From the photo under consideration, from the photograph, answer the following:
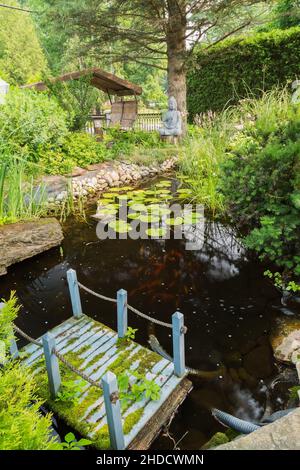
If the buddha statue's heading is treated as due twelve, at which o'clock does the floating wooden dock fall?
The floating wooden dock is roughly at 12 o'clock from the buddha statue.

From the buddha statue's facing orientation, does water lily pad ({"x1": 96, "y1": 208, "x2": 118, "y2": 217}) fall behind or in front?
in front

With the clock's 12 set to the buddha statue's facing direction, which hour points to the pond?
The pond is roughly at 12 o'clock from the buddha statue.

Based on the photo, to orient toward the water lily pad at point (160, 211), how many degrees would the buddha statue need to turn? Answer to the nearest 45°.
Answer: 0° — it already faces it

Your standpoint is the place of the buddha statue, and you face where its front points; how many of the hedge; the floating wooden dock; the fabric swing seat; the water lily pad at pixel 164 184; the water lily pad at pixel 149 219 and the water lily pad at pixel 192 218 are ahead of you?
4

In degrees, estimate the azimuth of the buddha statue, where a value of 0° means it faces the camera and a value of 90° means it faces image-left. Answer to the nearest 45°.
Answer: approximately 0°

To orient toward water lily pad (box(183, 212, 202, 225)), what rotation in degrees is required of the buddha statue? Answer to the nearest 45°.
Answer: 0° — it already faces it

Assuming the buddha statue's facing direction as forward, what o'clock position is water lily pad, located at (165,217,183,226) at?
The water lily pad is roughly at 12 o'clock from the buddha statue.

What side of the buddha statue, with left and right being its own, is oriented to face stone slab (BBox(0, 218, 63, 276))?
front

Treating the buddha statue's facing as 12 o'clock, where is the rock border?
The rock border is roughly at 1 o'clock from the buddha statue.

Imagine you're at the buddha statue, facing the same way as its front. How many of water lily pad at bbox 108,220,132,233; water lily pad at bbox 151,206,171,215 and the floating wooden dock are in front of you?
3

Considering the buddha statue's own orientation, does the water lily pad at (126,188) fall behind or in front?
in front

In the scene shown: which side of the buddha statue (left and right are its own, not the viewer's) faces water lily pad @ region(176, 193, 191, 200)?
front
